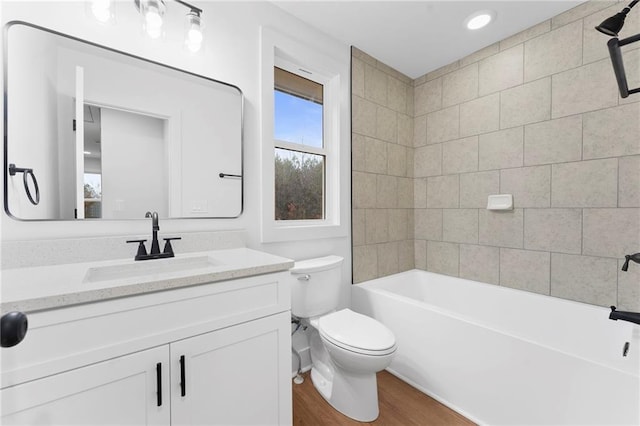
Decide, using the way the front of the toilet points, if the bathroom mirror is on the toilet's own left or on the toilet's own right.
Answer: on the toilet's own right

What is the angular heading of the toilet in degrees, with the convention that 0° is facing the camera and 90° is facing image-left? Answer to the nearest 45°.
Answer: approximately 315°

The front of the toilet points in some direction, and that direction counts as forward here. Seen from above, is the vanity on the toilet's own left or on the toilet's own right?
on the toilet's own right

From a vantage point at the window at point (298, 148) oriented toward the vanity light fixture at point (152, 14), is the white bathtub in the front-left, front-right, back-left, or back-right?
back-left
